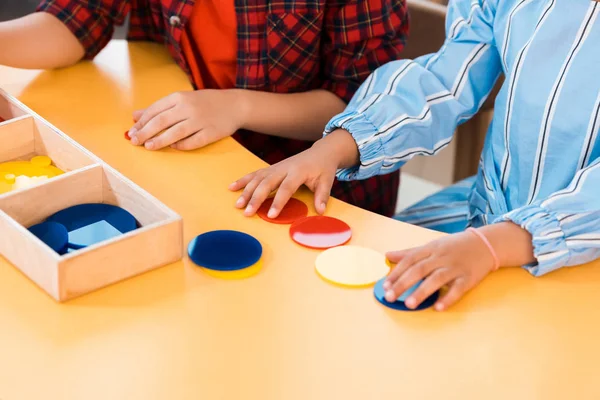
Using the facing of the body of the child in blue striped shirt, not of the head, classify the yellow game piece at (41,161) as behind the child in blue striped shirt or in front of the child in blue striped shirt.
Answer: in front

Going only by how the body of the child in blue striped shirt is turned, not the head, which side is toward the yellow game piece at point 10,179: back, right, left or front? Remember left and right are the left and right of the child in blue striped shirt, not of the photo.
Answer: front

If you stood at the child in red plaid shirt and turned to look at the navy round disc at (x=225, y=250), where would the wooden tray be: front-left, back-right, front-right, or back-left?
front-right

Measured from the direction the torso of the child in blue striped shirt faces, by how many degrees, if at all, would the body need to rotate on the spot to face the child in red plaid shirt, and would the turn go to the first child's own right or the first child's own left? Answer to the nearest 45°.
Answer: approximately 90° to the first child's own right

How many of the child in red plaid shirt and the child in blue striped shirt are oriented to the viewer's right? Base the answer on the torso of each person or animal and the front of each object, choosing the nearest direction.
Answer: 0

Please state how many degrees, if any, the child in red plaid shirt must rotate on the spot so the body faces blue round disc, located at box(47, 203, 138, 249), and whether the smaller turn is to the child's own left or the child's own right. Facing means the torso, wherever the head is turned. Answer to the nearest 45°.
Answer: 0° — they already face it

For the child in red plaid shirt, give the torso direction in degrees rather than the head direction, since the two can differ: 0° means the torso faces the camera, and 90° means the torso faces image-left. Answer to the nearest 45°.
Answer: approximately 45°

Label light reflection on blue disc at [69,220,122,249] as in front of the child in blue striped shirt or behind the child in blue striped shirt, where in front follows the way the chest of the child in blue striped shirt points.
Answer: in front

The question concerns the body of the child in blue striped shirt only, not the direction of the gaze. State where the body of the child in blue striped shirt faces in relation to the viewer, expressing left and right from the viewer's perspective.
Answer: facing the viewer and to the left of the viewer
